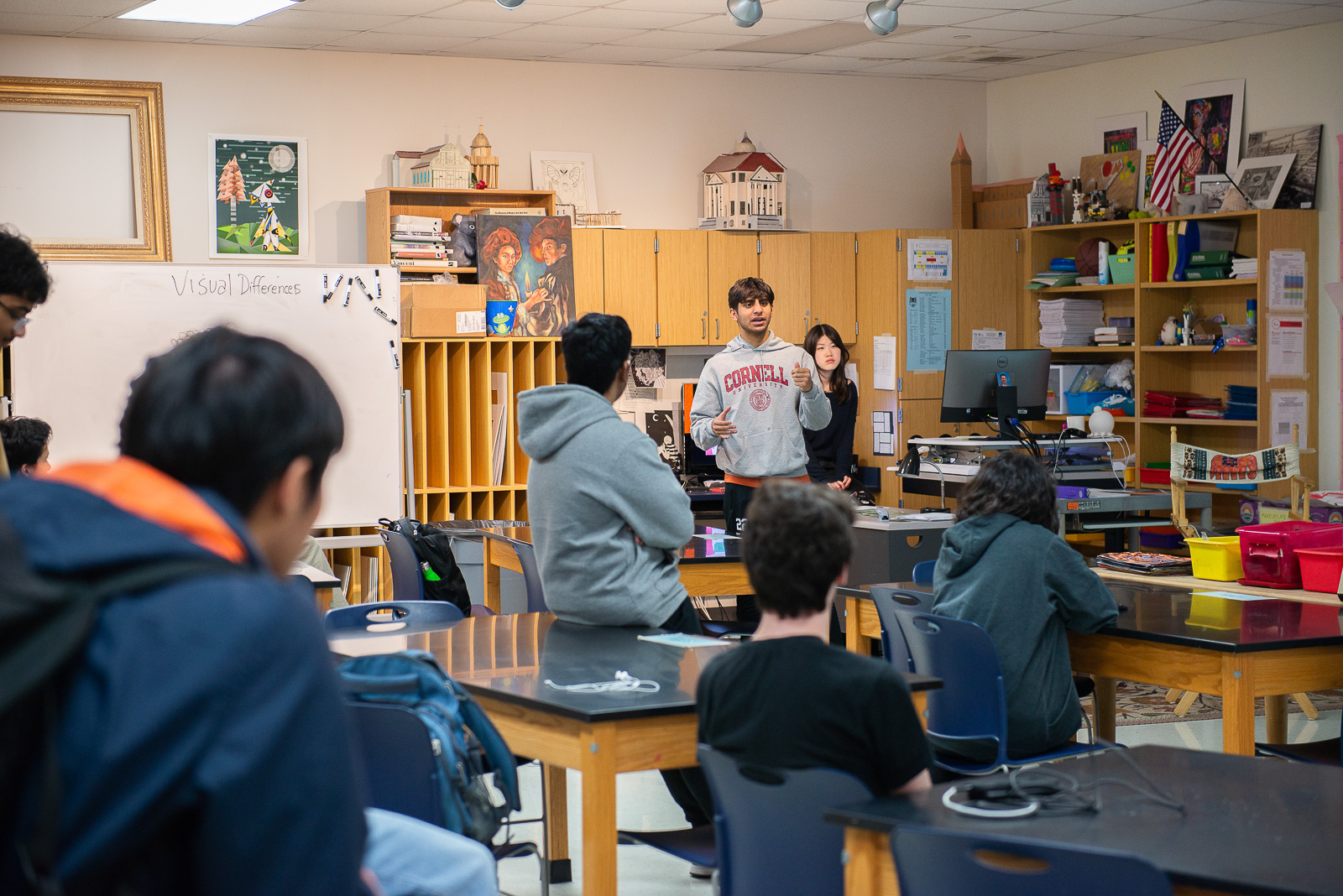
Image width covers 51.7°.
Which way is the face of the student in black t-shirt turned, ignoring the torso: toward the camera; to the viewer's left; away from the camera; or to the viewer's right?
away from the camera

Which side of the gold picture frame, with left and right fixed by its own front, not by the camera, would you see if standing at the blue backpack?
front

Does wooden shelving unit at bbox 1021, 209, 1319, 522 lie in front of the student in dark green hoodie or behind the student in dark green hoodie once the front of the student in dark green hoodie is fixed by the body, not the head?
in front

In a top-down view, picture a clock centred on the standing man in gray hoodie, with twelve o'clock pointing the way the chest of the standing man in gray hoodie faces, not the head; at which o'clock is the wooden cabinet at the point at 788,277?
The wooden cabinet is roughly at 6 o'clock from the standing man in gray hoodie.

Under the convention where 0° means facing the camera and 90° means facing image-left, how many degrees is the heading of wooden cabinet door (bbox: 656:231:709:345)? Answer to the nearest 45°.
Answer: approximately 0°

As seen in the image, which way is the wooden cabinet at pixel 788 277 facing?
toward the camera

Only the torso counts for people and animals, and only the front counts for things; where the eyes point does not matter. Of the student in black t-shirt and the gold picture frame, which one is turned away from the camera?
the student in black t-shirt

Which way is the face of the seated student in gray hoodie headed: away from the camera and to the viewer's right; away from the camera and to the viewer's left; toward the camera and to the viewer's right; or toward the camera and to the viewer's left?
away from the camera and to the viewer's right

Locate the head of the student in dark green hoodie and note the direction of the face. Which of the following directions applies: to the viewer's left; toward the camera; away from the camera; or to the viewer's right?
away from the camera

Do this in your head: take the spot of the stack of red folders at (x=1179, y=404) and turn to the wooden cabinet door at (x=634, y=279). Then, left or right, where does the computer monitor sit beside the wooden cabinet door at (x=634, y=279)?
left

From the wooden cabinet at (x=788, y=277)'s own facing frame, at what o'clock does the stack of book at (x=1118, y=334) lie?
The stack of book is roughly at 9 o'clock from the wooden cabinet.

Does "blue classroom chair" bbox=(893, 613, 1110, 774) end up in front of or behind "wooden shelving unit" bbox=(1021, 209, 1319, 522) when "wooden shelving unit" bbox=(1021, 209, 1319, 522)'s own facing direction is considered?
in front

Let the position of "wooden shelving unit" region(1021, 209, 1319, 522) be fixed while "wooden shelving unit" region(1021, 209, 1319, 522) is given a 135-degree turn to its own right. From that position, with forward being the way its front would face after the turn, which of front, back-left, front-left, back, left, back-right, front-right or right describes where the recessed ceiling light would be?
back-left

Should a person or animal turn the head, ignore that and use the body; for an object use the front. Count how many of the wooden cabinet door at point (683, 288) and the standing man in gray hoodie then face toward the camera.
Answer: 2
